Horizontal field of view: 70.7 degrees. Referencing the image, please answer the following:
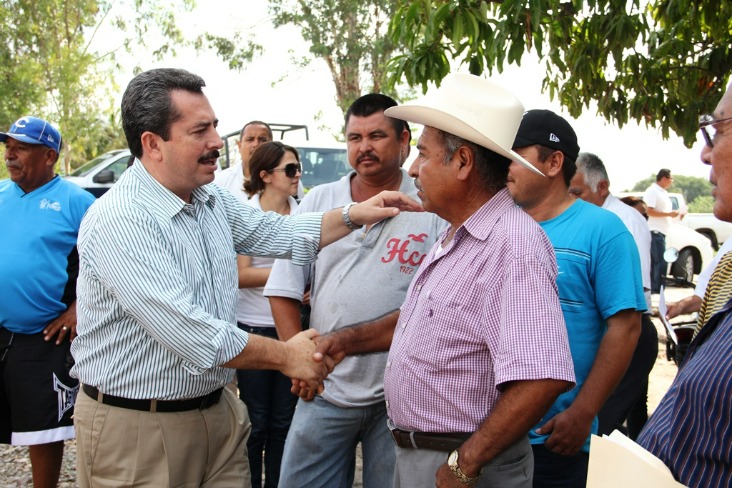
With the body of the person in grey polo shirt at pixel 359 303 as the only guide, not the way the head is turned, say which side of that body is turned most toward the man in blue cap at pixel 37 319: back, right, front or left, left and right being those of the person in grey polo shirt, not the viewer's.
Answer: right

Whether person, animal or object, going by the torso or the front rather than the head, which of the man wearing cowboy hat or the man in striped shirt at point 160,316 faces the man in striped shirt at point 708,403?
the man in striped shirt at point 160,316

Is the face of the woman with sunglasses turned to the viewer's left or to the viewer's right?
to the viewer's right

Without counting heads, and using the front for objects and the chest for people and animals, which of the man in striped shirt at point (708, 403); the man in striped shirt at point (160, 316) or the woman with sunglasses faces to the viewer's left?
the man in striped shirt at point (708, 403)

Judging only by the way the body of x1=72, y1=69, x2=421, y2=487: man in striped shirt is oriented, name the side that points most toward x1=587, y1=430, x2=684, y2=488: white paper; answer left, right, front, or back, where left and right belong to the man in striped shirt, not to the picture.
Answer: front

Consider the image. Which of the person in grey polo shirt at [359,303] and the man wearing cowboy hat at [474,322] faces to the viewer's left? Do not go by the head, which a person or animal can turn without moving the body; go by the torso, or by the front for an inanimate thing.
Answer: the man wearing cowboy hat

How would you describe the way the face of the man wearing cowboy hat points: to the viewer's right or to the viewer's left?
to the viewer's left

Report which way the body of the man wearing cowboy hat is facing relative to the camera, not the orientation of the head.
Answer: to the viewer's left

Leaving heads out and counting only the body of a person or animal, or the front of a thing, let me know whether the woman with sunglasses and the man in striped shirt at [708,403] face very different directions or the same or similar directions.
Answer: very different directions

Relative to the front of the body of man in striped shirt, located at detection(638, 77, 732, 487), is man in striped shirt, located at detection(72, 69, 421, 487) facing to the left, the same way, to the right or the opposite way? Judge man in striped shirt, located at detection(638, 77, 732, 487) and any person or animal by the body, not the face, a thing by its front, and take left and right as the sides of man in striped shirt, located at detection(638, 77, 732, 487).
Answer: the opposite way

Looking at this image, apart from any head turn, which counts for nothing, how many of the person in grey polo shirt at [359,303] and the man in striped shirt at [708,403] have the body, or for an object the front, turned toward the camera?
1

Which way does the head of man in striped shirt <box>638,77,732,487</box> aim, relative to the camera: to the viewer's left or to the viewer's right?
to the viewer's left
